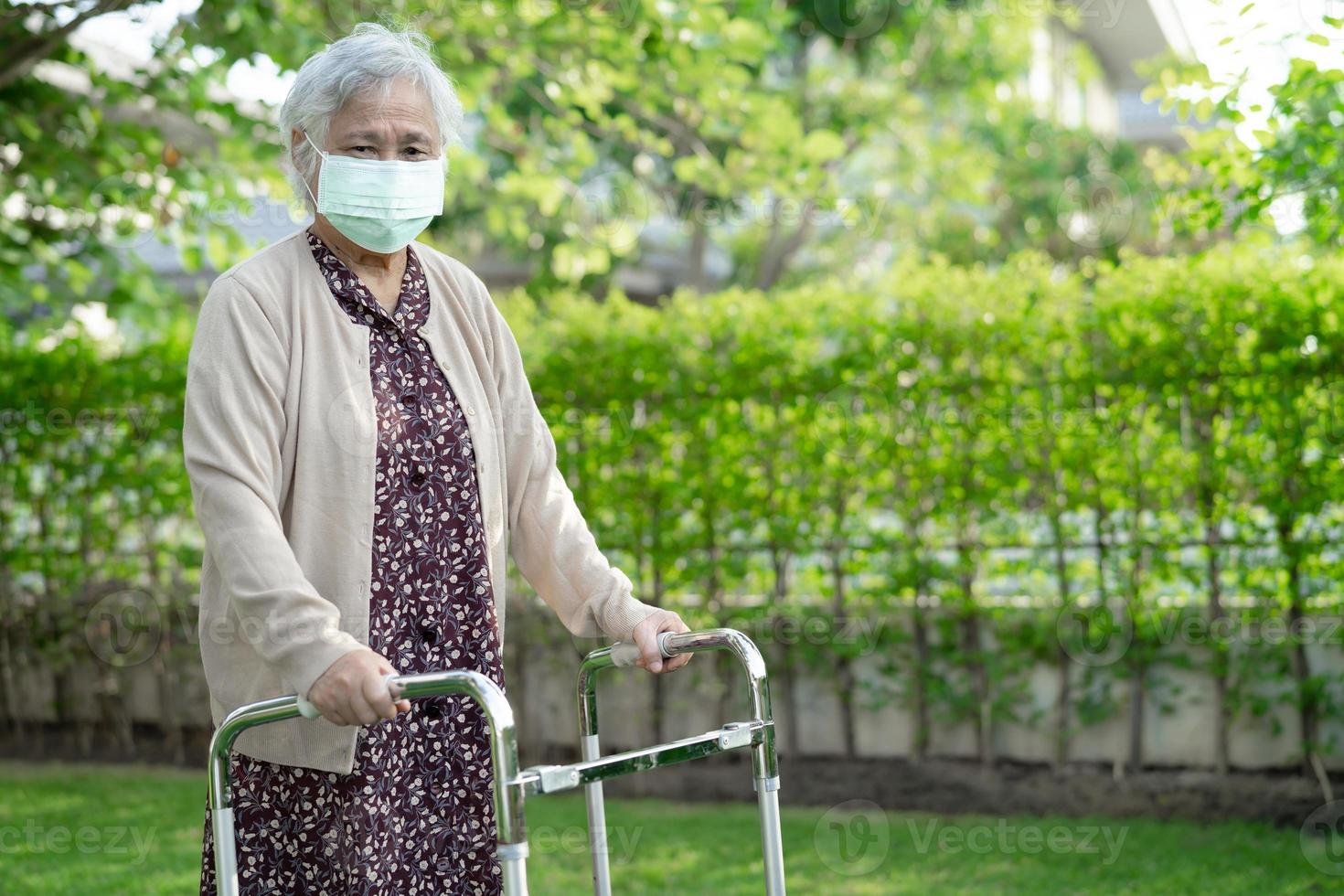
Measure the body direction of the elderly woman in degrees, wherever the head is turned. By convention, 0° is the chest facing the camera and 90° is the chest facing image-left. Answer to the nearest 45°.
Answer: approximately 315°

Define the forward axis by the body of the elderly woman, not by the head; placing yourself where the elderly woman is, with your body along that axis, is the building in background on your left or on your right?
on your left
